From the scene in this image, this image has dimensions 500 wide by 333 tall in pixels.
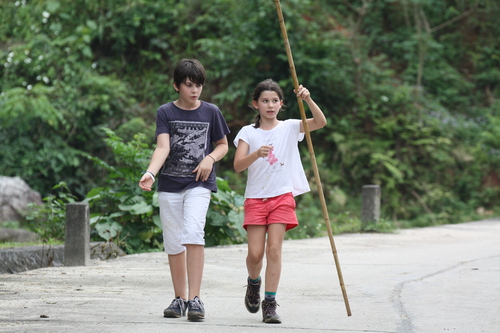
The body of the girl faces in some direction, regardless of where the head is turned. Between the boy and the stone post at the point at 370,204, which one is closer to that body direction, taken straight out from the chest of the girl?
the boy

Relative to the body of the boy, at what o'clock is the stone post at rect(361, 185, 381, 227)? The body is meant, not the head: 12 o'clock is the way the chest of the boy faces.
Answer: The stone post is roughly at 7 o'clock from the boy.

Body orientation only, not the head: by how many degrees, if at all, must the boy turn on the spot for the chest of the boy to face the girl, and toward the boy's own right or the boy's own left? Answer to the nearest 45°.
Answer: approximately 90° to the boy's own left

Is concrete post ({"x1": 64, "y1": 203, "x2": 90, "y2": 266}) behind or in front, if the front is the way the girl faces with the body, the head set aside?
behind

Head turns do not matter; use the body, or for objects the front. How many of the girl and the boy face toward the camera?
2

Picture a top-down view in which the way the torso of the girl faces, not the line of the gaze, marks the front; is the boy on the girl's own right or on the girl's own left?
on the girl's own right

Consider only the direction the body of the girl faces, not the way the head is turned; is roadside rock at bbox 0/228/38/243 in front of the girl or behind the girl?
behind

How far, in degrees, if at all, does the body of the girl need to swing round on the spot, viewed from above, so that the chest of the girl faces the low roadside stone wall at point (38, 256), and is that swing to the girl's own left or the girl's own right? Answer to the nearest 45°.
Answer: approximately 135° to the girl's own right

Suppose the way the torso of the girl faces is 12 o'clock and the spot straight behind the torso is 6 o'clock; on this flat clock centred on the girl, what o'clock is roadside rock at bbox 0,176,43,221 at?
The roadside rock is roughly at 5 o'clock from the girl.

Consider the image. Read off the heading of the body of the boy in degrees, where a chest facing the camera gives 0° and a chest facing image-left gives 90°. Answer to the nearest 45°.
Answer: approximately 0°

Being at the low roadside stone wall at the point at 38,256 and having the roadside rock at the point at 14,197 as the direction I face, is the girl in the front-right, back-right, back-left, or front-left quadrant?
back-right
